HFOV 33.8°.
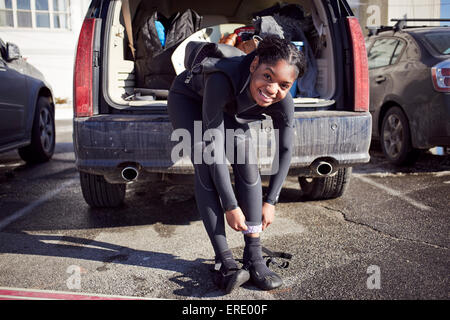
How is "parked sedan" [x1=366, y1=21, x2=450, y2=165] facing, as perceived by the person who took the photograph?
facing away from the viewer and to the left of the viewer

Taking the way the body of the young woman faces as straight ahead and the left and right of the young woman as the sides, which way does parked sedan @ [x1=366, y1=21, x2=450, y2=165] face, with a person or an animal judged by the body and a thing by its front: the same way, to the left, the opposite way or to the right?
the opposite way

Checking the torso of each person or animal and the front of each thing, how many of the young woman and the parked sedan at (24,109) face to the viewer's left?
0

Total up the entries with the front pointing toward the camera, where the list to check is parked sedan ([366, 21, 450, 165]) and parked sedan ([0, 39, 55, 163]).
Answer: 0

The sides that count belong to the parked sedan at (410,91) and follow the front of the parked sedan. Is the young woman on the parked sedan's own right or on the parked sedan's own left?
on the parked sedan's own left

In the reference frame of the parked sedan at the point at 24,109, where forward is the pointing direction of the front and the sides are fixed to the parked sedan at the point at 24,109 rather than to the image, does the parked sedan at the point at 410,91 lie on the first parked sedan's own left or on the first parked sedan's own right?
on the first parked sedan's own right

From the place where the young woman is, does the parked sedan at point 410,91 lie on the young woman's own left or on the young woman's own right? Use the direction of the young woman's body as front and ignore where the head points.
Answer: on the young woman's own left

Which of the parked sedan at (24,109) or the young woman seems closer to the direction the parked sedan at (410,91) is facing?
the parked sedan
